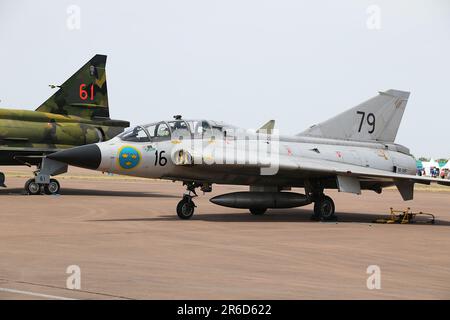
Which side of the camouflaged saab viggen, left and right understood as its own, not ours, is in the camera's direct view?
left

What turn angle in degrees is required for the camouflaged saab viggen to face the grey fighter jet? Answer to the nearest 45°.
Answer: approximately 135° to its left
